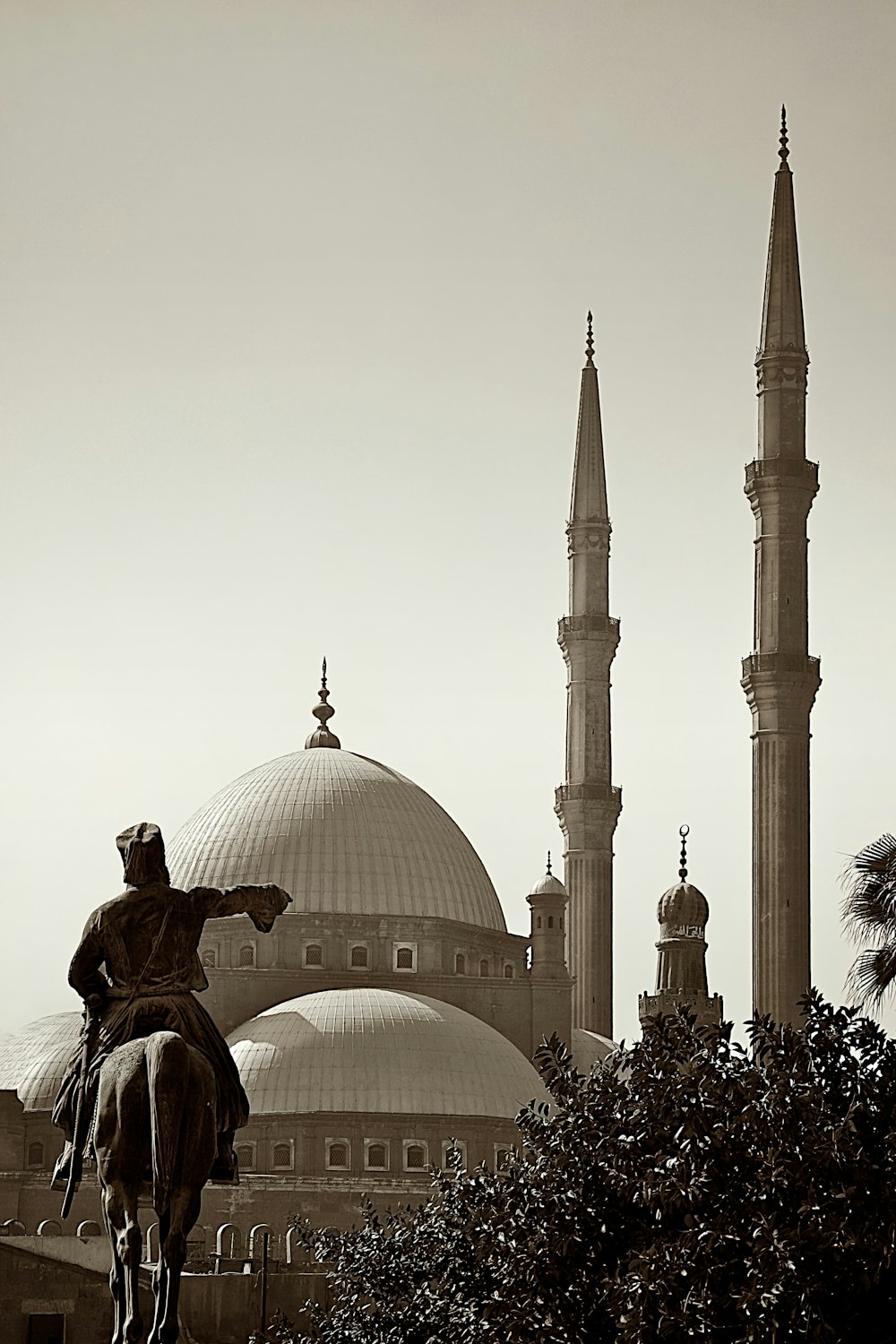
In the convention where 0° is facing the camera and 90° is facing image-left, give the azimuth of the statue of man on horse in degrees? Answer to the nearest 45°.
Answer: approximately 180°
